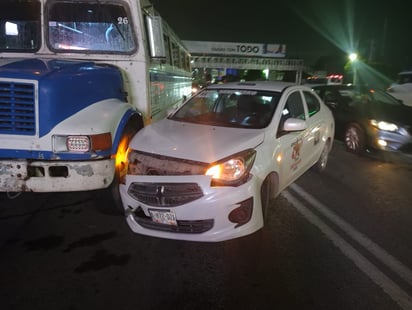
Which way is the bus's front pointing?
toward the camera

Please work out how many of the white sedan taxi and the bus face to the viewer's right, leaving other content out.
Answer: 0

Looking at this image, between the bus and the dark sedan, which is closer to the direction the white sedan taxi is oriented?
the bus

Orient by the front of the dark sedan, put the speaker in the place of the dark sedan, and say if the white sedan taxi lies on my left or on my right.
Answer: on my right

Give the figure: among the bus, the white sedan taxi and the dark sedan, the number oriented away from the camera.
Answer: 0

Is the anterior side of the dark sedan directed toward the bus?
no

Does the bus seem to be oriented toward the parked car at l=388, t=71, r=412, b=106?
no

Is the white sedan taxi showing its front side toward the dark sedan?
no

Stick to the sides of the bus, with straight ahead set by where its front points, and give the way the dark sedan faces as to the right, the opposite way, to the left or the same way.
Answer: the same way

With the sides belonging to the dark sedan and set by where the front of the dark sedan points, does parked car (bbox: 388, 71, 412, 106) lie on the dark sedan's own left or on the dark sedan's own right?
on the dark sedan's own left

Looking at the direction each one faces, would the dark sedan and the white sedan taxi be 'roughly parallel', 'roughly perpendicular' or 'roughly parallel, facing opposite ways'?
roughly perpendicular

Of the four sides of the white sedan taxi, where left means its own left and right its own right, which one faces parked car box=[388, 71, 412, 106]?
back

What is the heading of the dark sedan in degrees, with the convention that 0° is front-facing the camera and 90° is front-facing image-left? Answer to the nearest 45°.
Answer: approximately 315°

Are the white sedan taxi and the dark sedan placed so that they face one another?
no

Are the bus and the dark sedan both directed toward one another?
no
